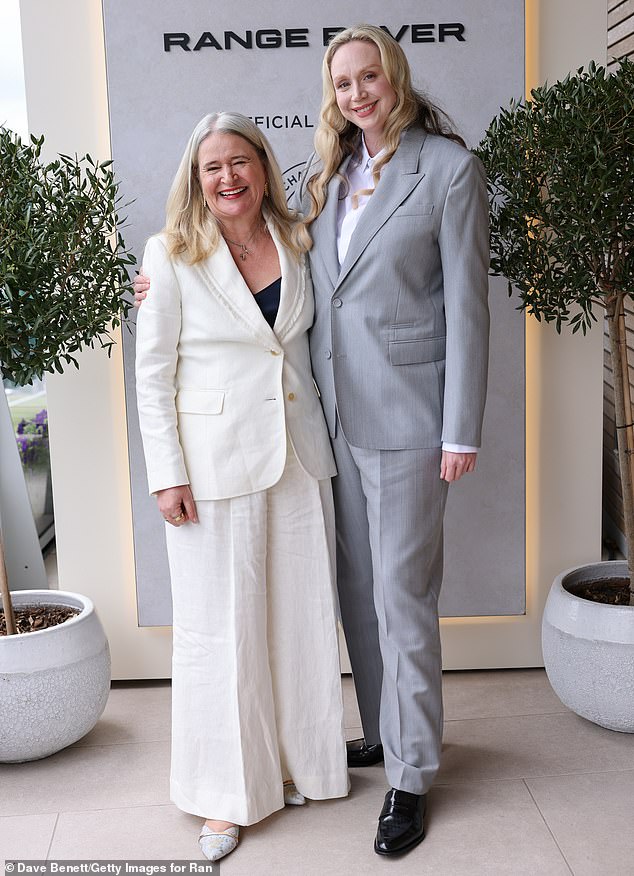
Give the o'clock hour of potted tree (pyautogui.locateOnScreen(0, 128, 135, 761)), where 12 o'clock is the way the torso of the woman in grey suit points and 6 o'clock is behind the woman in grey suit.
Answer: The potted tree is roughly at 2 o'clock from the woman in grey suit.

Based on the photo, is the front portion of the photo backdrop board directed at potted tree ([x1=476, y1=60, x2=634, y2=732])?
no

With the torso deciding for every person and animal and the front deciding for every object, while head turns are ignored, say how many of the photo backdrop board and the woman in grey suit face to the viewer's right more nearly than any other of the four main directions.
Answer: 0

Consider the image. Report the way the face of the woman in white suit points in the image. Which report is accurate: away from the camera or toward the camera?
toward the camera

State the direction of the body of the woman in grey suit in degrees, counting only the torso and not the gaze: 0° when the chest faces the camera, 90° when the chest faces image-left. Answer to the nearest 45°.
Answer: approximately 45°

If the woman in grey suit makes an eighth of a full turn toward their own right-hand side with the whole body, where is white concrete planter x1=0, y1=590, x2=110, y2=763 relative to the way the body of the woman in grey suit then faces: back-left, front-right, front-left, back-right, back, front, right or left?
front

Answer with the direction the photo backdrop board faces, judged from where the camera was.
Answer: facing the viewer
